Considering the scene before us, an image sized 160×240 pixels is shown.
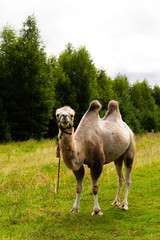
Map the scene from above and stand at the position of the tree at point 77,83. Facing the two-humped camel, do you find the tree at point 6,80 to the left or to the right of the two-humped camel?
right

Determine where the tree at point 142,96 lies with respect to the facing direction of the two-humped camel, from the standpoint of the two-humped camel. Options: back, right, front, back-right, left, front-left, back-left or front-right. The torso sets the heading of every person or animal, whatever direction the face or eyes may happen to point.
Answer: back-right

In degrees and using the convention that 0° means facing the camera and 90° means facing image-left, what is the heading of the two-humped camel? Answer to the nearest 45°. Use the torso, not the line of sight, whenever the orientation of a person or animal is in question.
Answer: approximately 45°

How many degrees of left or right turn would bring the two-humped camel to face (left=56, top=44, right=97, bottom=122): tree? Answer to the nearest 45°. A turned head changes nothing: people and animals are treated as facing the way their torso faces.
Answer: approximately 135° to its right

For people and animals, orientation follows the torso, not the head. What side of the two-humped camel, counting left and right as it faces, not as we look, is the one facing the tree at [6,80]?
right
